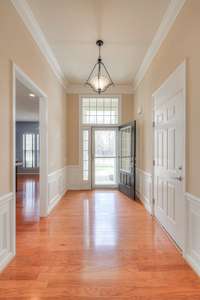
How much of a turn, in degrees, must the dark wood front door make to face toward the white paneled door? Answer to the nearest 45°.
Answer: approximately 45° to its left

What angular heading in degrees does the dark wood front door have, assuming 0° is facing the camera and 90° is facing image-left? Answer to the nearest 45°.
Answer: approximately 45°
